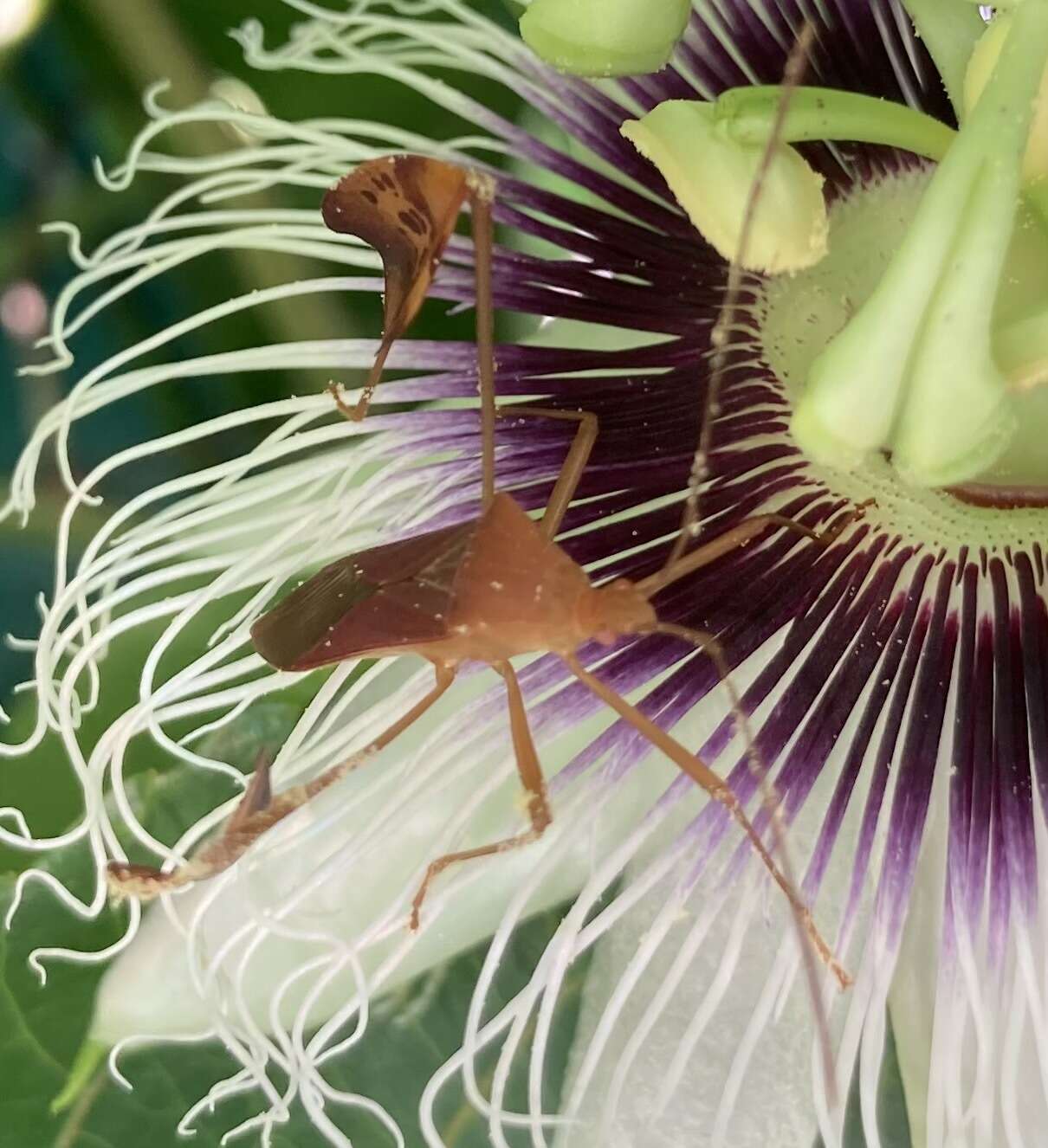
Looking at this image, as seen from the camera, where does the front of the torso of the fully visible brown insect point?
to the viewer's right
